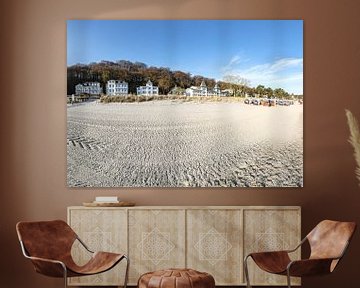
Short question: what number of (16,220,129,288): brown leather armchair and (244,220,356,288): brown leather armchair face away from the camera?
0

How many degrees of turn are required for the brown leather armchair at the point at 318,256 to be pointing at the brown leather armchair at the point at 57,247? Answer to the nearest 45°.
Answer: approximately 45° to its right

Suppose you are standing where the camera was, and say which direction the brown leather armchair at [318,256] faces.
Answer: facing the viewer and to the left of the viewer

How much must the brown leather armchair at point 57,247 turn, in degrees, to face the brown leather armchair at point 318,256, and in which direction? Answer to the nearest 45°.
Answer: approximately 45° to its left
